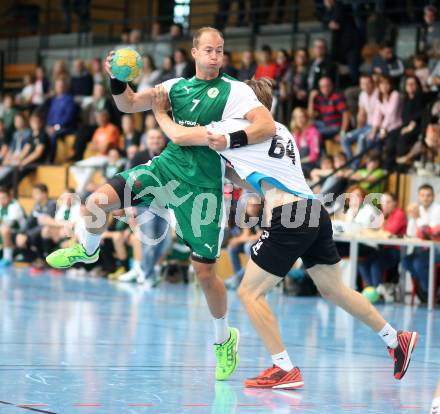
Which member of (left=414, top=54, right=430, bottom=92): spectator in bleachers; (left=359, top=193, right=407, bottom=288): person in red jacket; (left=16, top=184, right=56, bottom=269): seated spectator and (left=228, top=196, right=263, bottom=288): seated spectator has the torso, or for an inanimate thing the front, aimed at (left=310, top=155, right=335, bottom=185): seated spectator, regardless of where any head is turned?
the spectator in bleachers

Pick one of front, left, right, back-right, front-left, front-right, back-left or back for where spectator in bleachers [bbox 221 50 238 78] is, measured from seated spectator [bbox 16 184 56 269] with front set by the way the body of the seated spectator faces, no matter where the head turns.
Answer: back-left

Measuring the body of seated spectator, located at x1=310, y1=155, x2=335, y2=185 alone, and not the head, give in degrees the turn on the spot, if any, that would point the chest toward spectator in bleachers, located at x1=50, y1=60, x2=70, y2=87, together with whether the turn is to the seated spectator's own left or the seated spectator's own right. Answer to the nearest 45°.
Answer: approximately 90° to the seated spectator's own right

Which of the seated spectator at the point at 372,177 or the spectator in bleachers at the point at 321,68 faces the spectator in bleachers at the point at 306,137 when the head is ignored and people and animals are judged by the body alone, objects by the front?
the spectator in bleachers at the point at 321,68

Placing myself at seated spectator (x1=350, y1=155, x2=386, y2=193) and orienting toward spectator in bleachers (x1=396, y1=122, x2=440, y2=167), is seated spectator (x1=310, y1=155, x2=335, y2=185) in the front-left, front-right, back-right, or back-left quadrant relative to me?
back-left

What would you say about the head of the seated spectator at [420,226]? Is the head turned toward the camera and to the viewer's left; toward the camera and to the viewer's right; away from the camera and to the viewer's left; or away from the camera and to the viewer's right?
toward the camera and to the viewer's left

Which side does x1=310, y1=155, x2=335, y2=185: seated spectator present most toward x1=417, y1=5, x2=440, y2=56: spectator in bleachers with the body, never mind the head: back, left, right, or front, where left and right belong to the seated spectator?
back

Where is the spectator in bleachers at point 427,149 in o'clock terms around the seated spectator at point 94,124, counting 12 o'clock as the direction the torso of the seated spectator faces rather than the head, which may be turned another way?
The spectator in bleachers is roughly at 9 o'clock from the seated spectator.

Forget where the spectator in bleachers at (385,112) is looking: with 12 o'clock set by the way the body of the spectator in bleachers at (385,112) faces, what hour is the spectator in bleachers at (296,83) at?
the spectator in bleachers at (296,83) is roughly at 3 o'clock from the spectator in bleachers at (385,112).

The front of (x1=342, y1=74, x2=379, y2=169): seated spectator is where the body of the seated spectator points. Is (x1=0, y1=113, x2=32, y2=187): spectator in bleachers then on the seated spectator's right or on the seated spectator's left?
on the seated spectator's right

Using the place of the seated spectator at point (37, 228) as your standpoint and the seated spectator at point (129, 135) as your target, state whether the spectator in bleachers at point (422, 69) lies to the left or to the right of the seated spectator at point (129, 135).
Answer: right

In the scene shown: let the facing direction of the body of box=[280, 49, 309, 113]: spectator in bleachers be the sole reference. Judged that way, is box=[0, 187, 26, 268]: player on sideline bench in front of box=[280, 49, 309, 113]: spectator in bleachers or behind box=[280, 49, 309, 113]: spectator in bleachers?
in front

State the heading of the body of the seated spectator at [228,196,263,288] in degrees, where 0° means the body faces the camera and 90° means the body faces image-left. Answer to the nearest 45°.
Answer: approximately 45°
